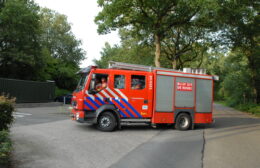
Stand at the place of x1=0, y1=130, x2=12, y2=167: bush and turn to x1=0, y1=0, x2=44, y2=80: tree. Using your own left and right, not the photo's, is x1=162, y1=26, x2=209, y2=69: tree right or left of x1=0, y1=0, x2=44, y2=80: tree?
right

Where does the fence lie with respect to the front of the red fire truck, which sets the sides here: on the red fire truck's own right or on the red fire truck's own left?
on the red fire truck's own right

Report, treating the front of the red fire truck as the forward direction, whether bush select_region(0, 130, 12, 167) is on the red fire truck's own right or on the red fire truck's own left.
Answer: on the red fire truck's own left

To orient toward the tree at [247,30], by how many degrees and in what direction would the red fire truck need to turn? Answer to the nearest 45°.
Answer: approximately 135° to its right

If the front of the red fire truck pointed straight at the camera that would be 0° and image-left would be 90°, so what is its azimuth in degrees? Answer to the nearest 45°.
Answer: approximately 90°

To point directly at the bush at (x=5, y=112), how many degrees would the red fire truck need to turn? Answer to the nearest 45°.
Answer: approximately 45° to its left

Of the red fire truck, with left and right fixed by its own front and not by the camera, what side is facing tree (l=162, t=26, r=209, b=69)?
right

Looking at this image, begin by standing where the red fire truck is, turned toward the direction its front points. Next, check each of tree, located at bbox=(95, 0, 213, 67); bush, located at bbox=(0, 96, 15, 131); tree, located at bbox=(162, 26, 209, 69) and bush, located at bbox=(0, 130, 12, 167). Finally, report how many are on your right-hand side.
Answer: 2

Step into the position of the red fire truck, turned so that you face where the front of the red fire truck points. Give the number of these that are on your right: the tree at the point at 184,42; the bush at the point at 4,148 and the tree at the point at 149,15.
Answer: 2
